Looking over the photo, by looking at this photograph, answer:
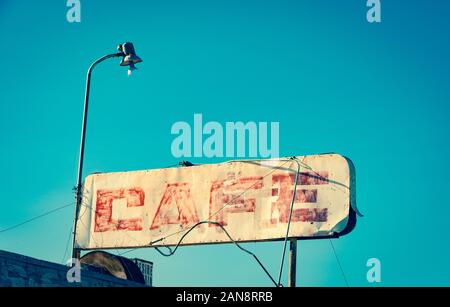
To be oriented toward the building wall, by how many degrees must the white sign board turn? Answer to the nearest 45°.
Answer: approximately 45° to its right

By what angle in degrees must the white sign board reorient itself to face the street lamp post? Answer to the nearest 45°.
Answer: approximately 90° to its right

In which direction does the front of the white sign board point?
toward the camera
